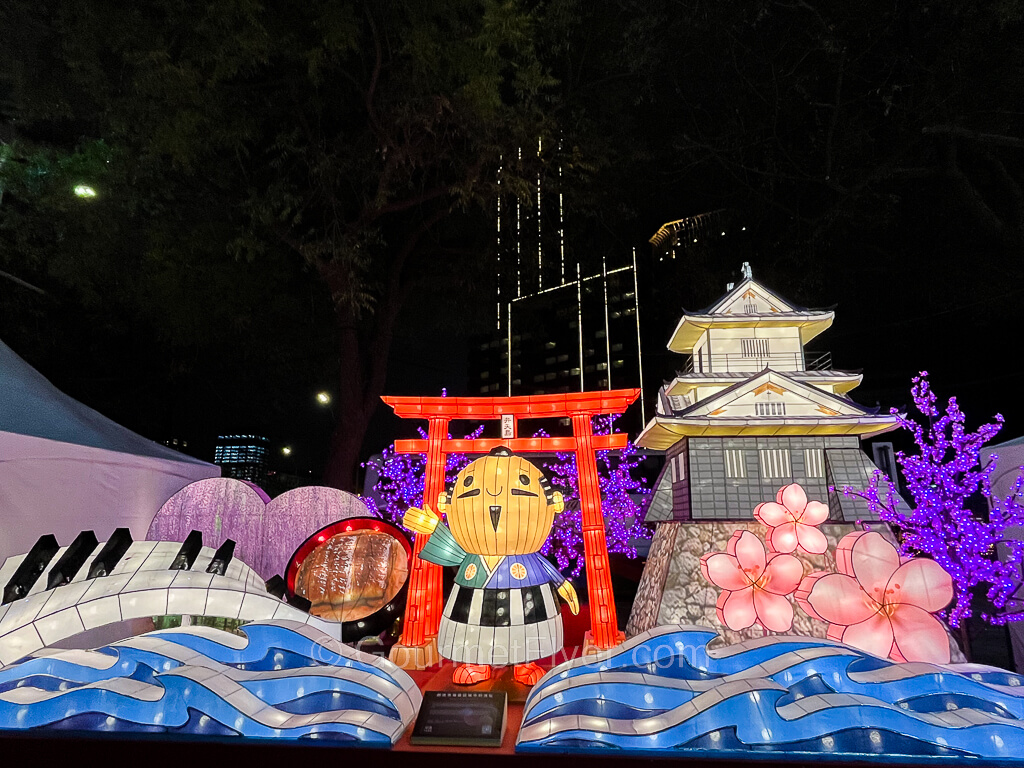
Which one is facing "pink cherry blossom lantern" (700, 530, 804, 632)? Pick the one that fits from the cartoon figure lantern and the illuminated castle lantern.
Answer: the illuminated castle lantern

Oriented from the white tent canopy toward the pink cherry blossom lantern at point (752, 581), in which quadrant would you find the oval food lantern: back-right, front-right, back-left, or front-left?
front-right

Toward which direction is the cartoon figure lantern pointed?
toward the camera

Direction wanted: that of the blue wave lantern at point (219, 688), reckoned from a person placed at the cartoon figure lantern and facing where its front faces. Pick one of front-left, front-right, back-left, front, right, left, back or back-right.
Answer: front-right

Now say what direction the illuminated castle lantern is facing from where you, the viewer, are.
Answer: facing the viewer

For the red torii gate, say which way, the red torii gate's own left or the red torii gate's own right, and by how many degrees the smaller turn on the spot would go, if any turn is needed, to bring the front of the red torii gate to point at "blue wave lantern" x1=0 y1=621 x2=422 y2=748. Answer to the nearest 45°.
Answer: approximately 45° to the red torii gate's own right

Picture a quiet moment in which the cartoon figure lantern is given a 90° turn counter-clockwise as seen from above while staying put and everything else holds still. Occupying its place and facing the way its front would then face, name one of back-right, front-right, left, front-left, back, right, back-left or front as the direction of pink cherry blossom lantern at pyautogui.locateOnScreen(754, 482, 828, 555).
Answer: front

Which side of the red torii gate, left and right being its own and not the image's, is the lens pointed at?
front

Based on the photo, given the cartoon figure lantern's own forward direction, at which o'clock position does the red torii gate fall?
The red torii gate is roughly at 6 o'clock from the cartoon figure lantern.

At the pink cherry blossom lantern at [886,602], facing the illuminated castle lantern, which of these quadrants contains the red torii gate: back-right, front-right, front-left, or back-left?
front-left

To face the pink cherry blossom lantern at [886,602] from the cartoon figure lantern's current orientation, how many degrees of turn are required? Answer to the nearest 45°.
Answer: approximately 90° to its left

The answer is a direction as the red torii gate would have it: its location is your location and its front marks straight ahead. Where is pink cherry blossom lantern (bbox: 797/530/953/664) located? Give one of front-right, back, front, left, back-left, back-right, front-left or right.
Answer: front-left

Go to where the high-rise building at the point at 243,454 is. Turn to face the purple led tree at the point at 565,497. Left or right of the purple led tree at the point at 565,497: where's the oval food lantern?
right

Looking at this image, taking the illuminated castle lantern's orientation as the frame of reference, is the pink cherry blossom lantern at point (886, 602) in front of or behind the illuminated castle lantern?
in front

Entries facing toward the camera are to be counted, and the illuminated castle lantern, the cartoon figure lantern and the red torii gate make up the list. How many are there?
3

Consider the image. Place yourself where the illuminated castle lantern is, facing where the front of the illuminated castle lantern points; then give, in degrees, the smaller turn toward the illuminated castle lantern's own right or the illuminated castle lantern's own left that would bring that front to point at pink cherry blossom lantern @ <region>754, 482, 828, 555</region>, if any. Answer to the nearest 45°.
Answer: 0° — it already faces it

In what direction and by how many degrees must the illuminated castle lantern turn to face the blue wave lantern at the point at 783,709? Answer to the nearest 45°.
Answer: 0° — it already faces it

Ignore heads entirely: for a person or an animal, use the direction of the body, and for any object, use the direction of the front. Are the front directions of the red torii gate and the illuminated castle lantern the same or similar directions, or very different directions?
same or similar directions
